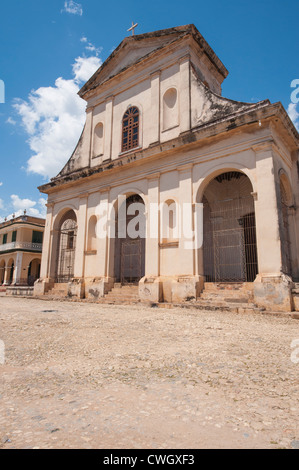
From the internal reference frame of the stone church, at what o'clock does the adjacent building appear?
The adjacent building is roughly at 3 o'clock from the stone church.

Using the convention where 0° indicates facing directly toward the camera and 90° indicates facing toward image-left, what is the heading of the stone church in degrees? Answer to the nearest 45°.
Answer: approximately 45°

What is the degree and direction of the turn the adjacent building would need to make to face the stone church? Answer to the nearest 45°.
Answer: approximately 45° to its left
